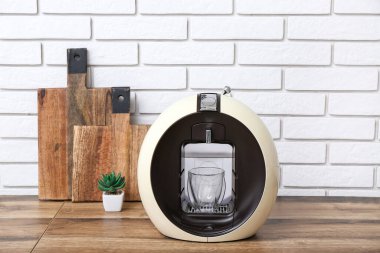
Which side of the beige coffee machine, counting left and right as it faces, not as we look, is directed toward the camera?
front
